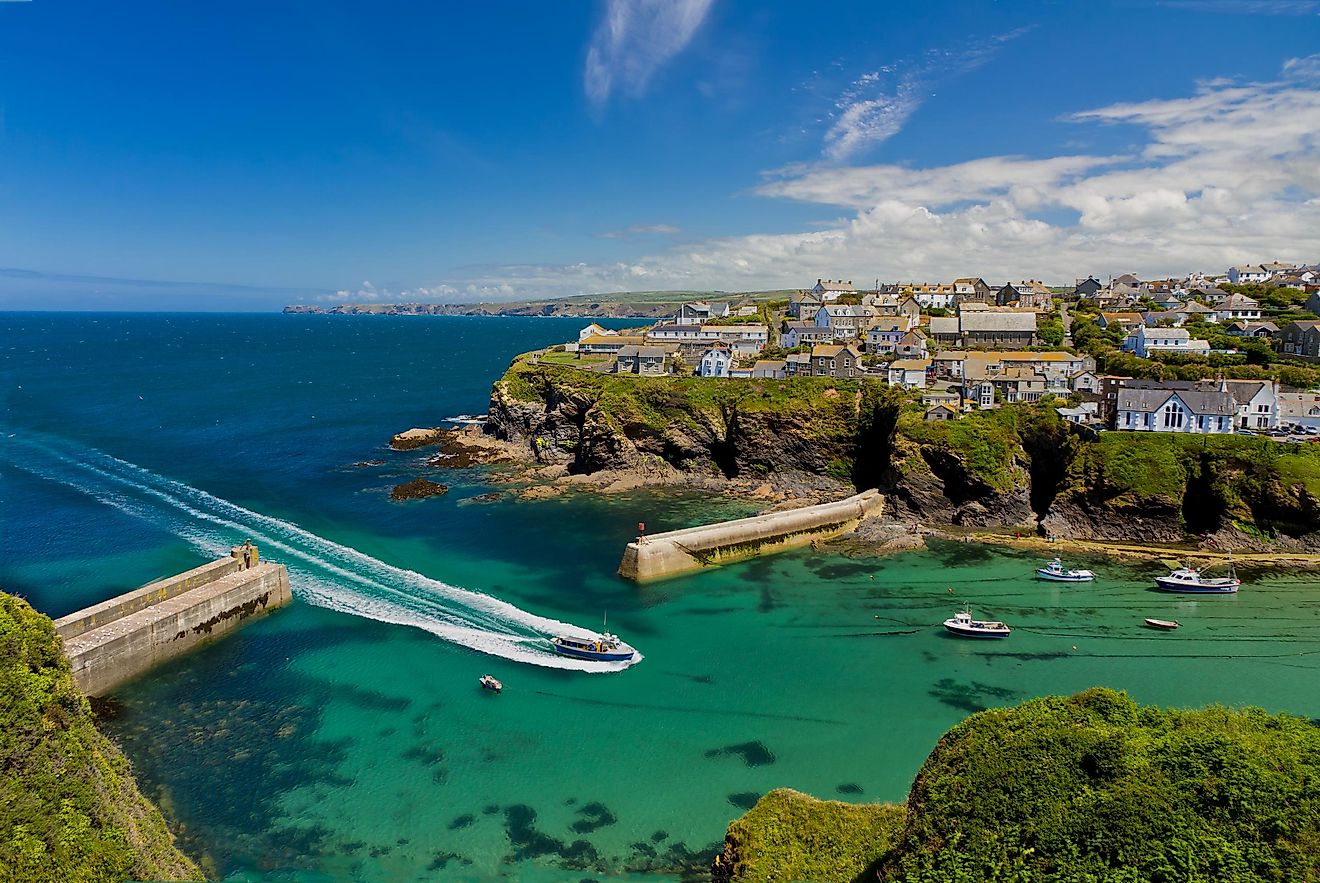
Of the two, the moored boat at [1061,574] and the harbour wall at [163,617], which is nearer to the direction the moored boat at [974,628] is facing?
the harbour wall

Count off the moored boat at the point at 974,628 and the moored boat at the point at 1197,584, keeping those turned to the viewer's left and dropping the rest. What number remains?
2

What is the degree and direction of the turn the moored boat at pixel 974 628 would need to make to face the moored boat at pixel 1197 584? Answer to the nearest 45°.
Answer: approximately 135° to its right

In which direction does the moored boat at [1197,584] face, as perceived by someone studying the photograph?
facing to the left of the viewer

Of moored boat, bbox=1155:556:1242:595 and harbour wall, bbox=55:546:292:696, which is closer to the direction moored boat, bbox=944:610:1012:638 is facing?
the harbour wall

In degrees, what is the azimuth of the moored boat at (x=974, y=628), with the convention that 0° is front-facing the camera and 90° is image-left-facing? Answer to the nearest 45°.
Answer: approximately 90°

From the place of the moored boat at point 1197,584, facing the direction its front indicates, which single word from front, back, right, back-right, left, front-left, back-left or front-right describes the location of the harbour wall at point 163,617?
front-left
